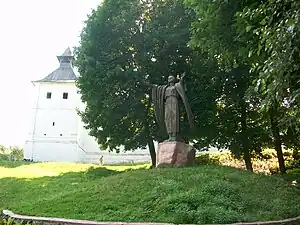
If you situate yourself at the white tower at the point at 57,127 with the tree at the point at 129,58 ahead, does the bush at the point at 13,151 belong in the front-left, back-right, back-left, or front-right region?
back-right

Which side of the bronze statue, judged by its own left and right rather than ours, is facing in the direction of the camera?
front

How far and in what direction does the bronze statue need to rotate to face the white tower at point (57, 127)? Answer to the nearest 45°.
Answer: approximately 135° to its right

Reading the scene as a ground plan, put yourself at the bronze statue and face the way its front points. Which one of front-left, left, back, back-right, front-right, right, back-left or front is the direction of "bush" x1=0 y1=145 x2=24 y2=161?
back-right
